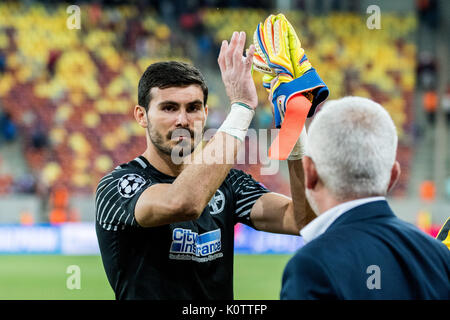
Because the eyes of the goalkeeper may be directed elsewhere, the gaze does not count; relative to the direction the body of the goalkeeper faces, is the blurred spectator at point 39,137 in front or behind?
behind

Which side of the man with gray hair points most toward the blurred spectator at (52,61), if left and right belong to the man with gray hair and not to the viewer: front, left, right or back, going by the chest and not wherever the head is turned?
front

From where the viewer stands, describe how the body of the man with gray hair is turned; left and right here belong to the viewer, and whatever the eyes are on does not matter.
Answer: facing away from the viewer and to the left of the viewer

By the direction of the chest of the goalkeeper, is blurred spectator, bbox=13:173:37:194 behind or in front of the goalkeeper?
behind

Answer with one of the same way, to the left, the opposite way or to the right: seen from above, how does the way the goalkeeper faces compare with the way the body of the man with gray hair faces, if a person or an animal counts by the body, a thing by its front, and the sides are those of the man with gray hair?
the opposite way

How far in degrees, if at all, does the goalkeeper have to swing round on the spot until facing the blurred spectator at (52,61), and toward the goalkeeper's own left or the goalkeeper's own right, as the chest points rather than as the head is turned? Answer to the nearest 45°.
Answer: approximately 135° to the goalkeeper's own left

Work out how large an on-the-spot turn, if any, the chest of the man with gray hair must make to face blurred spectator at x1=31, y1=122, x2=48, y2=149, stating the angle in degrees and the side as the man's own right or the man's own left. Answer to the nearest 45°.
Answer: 0° — they already face them

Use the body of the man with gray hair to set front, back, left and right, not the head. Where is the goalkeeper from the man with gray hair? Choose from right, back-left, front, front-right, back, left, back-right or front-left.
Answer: front

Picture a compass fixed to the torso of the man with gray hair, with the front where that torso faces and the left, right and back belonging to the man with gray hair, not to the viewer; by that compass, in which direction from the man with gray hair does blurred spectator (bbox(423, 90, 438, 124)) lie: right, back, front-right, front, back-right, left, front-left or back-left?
front-right

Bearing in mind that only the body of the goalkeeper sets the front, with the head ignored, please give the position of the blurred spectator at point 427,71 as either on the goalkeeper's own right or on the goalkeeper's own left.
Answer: on the goalkeeper's own left

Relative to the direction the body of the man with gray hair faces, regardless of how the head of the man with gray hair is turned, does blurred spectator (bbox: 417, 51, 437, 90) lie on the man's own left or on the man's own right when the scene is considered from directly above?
on the man's own right

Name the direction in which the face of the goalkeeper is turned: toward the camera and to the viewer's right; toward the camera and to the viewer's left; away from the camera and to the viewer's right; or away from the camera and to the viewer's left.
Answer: toward the camera and to the viewer's right

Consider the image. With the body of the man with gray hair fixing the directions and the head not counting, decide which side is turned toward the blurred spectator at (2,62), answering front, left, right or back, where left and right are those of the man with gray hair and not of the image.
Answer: front

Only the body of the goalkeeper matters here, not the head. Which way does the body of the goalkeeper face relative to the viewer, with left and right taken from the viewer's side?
facing the viewer and to the right of the viewer

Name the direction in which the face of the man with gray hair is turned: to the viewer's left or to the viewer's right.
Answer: to the viewer's left
